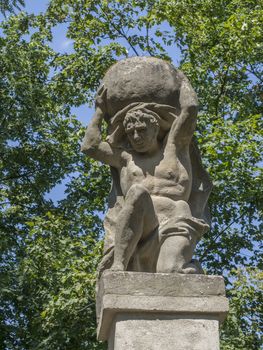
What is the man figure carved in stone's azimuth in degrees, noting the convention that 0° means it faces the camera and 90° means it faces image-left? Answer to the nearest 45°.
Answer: approximately 0°
